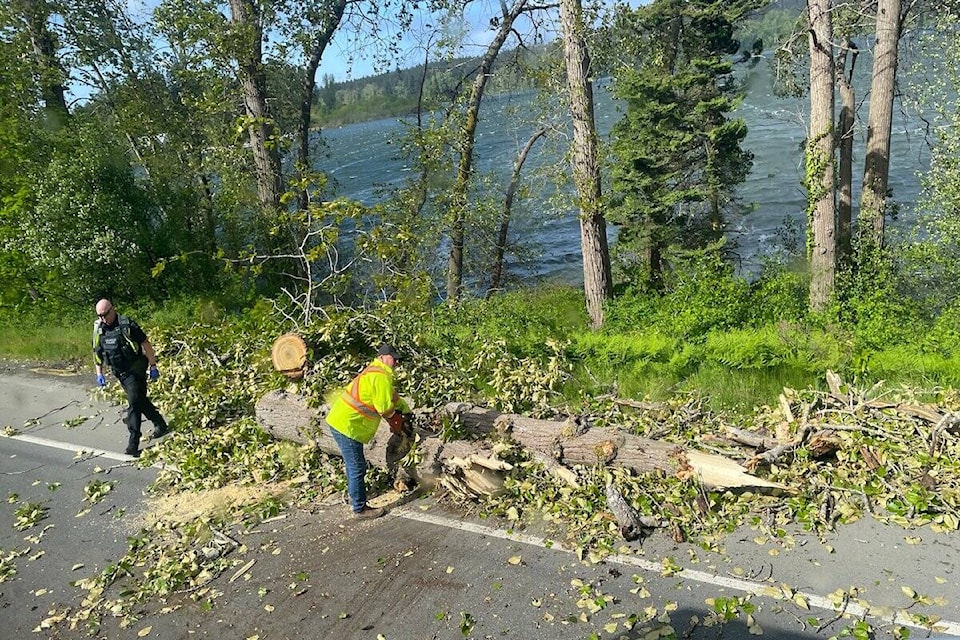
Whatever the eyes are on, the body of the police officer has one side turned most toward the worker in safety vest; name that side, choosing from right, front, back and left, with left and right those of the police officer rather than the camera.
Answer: left

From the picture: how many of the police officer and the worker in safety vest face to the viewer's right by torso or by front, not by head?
1

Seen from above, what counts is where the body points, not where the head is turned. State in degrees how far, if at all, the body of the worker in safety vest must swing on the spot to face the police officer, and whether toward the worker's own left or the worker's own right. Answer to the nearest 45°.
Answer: approximately 135° to the worker's own left

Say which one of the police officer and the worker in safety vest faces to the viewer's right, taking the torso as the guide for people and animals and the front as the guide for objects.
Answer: the worker in safety vest

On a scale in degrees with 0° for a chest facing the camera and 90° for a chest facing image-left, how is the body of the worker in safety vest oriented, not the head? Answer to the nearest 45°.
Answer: approximately 270°

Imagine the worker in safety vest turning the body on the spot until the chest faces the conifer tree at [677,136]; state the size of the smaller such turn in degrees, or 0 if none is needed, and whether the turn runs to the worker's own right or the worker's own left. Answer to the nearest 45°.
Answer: approximately 45° to the worker's own left

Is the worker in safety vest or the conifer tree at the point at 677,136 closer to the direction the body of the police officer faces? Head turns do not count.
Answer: the worker in safety vest

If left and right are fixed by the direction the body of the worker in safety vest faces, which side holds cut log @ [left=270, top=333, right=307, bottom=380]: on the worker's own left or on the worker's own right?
on the worker's own left

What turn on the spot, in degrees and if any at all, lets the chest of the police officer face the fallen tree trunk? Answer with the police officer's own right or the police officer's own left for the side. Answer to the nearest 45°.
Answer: approximately 90° to the police officer's own left
